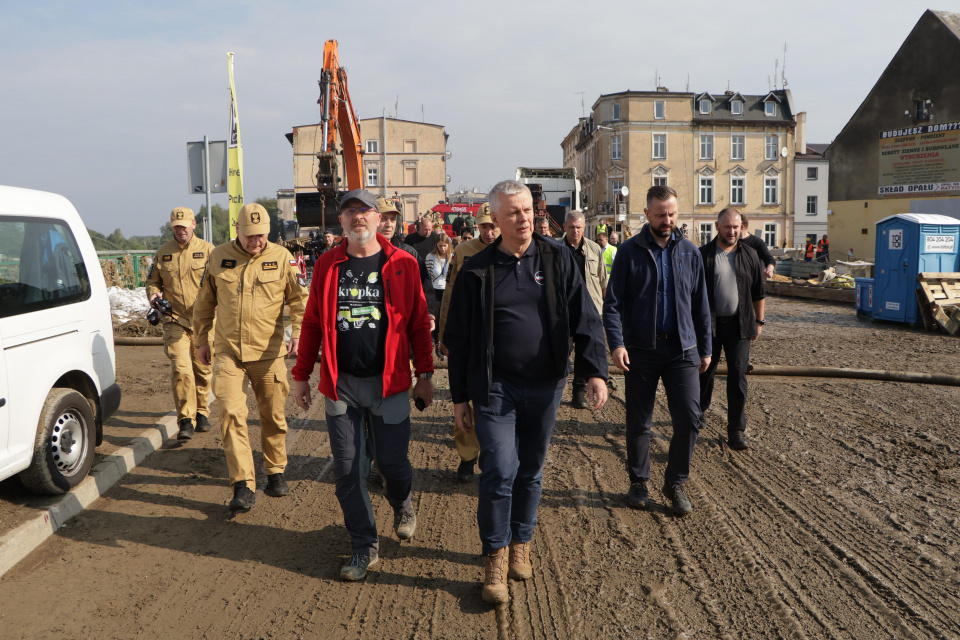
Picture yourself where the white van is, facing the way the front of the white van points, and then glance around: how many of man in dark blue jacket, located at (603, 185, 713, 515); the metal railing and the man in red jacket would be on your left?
2

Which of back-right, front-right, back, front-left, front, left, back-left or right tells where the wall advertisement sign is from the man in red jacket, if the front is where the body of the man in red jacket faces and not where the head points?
back-left

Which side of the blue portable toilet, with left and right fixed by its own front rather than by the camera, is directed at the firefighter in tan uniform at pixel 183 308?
front

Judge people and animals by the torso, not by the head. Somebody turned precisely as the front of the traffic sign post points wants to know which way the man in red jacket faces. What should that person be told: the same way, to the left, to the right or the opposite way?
the opposite way

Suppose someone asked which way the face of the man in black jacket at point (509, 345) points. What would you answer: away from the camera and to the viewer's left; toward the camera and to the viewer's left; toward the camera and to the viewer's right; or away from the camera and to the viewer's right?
toward the camera and to the viewer's right

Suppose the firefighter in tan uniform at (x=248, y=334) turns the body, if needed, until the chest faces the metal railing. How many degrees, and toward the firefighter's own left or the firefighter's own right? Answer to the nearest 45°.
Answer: approximately 180°

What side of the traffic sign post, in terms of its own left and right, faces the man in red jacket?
back

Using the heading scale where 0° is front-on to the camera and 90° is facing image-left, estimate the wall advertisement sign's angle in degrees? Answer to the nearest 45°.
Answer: approximately 45°

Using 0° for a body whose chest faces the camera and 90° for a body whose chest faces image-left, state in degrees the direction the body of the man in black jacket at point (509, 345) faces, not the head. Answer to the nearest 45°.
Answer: approximately 0°

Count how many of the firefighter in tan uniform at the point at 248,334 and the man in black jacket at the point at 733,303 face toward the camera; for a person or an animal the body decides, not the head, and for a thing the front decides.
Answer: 2

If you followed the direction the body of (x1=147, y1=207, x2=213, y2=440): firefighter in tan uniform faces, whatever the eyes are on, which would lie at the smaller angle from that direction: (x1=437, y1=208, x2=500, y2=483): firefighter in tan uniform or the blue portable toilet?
the firefighter in tan uniform
